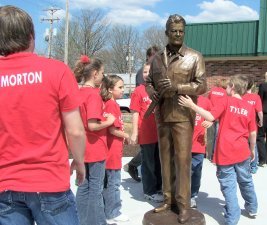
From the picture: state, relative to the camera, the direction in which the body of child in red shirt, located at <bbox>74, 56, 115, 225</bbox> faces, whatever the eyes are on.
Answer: to the viewer's right

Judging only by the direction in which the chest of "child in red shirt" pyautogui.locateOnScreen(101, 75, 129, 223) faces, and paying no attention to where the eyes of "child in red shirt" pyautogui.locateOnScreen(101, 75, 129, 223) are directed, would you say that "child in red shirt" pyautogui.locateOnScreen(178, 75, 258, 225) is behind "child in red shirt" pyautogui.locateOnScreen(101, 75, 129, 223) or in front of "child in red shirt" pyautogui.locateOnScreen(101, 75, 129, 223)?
in front

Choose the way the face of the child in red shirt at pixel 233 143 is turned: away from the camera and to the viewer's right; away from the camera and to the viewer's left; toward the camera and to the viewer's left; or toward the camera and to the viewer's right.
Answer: away from the camera and to the viewer's left

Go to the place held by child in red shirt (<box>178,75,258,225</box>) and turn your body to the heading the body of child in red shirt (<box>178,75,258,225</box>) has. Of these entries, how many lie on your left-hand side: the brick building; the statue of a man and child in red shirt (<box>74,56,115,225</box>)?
2

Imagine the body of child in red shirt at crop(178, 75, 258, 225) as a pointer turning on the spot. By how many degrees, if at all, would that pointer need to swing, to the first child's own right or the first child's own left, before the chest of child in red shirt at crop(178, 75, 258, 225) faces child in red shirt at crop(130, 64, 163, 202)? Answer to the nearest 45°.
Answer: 0° — they already face them

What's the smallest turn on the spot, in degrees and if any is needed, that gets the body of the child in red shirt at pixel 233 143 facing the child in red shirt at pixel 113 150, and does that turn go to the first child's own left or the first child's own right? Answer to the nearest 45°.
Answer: approximately 45° to the first child's own left

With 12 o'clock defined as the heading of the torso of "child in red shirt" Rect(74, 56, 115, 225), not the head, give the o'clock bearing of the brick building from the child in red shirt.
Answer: The brick building is roughly at 10 o'clock from the child in red shirt.

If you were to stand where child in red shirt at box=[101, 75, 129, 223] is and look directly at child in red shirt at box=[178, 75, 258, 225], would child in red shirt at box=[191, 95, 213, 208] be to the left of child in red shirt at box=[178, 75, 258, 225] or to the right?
left

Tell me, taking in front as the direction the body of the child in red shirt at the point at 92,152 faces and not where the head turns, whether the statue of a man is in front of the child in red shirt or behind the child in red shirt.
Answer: in front

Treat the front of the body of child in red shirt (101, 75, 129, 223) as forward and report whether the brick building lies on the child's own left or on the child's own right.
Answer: on the child's own left

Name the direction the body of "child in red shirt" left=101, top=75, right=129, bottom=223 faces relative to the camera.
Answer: to the viewer's right

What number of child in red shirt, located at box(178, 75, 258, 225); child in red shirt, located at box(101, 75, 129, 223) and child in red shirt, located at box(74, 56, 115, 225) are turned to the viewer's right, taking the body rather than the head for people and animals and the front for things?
2

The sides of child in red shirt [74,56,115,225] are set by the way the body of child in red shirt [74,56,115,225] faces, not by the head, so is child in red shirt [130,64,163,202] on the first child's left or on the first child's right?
on the first child's left

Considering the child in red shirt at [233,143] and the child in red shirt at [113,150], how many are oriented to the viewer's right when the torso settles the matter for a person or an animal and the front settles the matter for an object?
1

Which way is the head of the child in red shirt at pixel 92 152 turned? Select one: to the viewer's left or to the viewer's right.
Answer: to the viewer's right

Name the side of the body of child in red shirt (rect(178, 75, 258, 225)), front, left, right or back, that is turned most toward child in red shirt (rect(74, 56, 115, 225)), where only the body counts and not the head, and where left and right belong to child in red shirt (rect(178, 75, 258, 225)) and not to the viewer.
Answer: left
